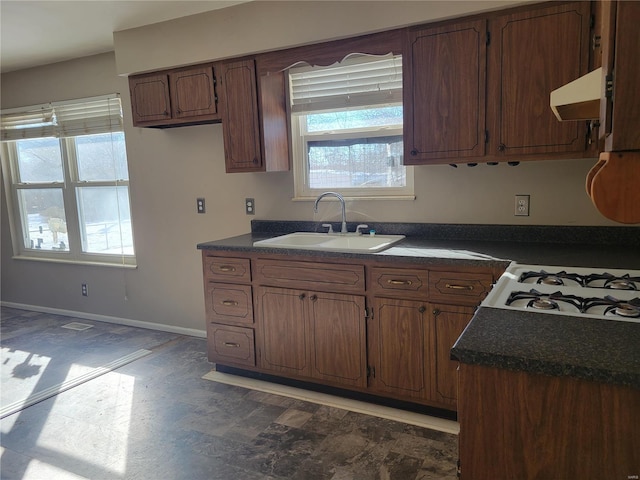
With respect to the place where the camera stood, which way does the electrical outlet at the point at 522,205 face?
facing the viewer

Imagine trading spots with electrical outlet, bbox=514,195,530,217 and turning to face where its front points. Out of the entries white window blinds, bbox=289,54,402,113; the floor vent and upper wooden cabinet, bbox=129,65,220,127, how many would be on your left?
0

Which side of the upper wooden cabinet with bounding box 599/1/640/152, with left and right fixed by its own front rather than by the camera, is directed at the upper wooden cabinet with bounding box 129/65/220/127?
front

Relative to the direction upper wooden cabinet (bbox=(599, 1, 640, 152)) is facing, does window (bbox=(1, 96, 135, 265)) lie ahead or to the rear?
ahead

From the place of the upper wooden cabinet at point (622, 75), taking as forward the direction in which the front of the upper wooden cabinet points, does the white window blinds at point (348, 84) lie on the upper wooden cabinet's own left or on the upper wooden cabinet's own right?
on the upper wooden cabinet's own right

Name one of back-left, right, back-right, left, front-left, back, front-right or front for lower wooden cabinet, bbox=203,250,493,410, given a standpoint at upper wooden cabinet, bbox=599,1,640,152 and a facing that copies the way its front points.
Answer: front-right

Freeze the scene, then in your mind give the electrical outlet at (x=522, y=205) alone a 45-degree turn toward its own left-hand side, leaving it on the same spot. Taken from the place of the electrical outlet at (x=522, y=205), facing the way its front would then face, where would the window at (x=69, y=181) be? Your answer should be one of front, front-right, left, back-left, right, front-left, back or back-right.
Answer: back-right

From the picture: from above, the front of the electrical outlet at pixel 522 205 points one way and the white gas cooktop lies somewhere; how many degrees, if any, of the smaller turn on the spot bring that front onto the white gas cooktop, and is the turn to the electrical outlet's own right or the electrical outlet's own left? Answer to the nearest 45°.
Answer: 0° — it already faces it

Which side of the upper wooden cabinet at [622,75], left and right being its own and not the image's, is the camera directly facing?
left

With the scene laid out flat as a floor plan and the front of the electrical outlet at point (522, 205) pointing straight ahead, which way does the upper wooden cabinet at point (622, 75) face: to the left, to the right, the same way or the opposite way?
to the right

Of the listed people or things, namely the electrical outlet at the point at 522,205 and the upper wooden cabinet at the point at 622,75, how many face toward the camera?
1
